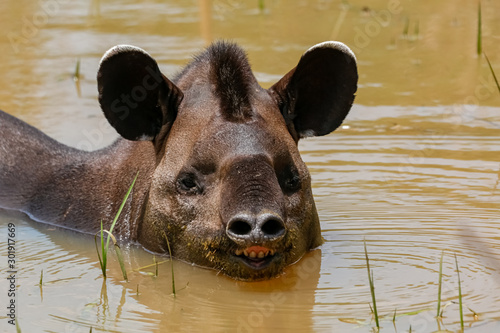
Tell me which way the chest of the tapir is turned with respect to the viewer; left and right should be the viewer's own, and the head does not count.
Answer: facing the viewer and to the right of the viewer
